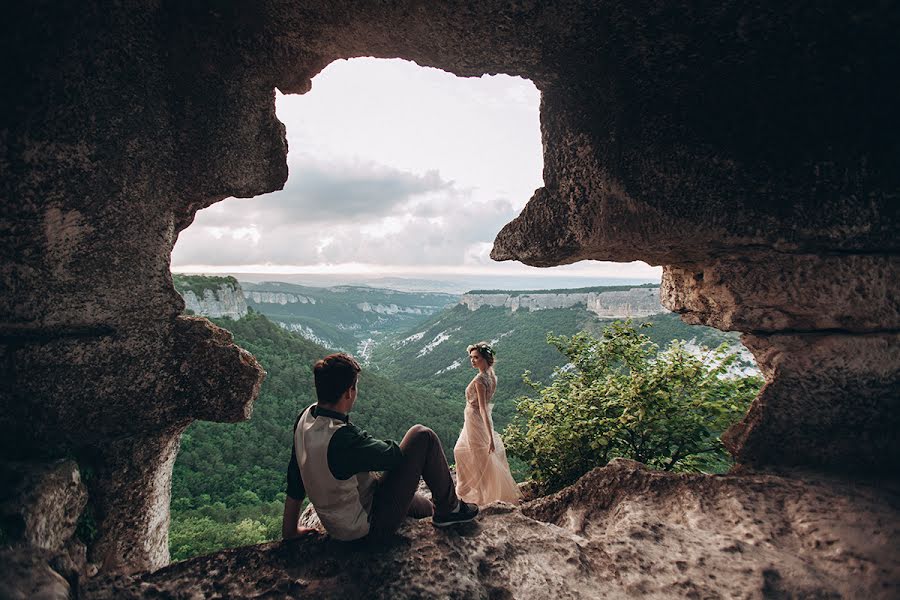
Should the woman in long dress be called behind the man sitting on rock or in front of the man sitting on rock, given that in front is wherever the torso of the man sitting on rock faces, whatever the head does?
in front

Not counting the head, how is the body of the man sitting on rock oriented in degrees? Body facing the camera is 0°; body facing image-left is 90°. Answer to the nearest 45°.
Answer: approximately 225°

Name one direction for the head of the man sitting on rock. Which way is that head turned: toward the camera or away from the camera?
away from the camera

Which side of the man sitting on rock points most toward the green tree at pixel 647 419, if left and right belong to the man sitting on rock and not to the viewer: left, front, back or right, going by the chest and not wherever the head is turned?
front

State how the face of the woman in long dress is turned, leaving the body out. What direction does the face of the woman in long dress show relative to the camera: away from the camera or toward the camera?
toward the camera
